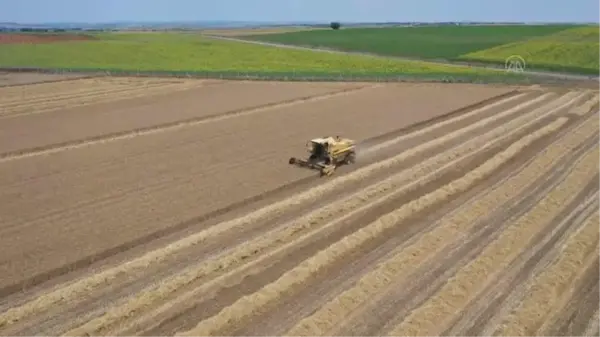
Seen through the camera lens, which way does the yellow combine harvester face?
facing the viewer and to the left of the viewer
